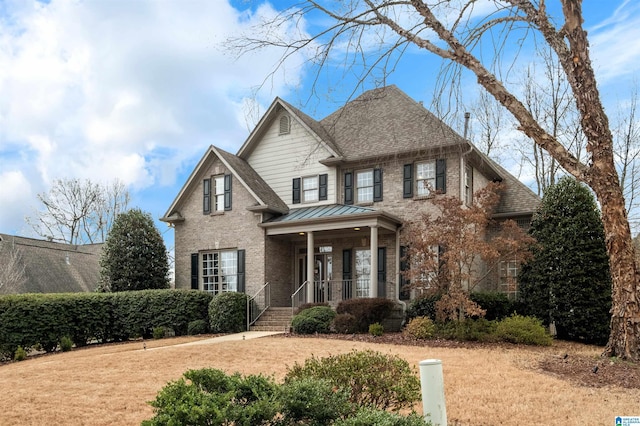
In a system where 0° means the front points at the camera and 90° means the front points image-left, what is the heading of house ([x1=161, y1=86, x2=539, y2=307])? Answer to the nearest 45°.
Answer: approximately 45°

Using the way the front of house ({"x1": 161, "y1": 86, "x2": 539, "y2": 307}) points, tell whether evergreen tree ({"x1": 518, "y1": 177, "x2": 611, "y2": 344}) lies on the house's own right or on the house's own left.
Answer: on the house's own left

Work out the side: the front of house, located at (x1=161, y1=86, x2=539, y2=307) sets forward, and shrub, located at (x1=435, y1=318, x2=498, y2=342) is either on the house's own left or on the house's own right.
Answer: on the house's own left

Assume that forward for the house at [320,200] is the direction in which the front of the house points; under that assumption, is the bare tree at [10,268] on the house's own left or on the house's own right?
on the house's own right

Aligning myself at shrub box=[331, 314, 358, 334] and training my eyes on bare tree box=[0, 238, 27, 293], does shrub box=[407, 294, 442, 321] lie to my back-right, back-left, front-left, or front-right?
back-right

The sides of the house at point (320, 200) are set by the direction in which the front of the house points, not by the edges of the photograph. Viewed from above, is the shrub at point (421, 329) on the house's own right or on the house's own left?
on the house's own left

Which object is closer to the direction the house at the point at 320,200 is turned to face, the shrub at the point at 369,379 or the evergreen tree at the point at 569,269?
the shrub
